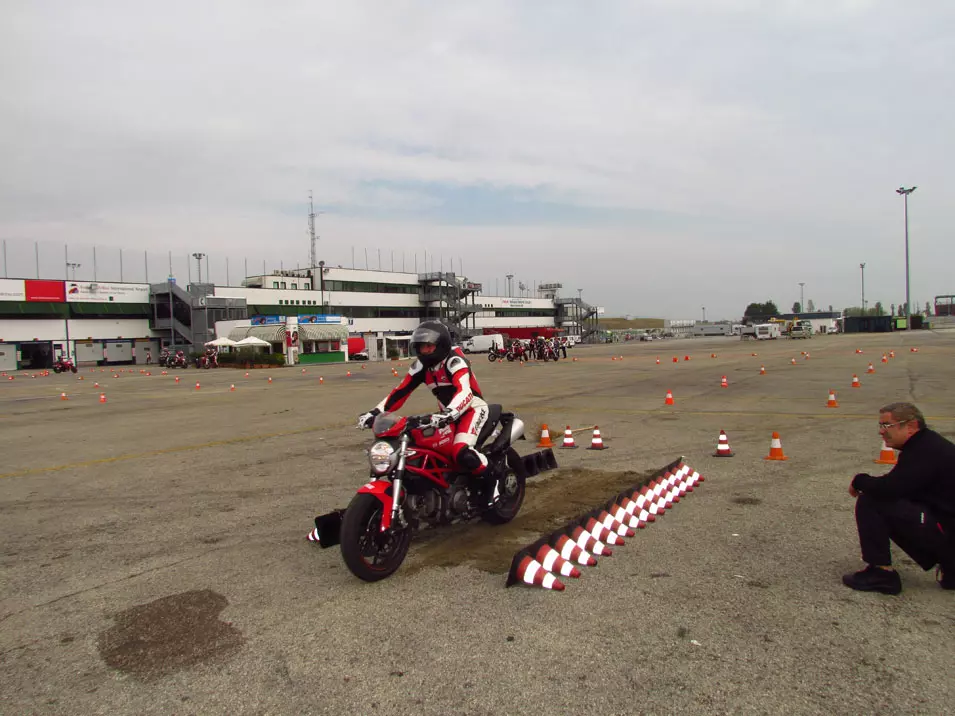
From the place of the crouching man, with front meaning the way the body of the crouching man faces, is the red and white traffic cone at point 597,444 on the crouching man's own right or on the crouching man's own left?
on the crouching man's own right

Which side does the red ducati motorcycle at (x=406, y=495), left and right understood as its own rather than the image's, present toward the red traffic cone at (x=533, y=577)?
left

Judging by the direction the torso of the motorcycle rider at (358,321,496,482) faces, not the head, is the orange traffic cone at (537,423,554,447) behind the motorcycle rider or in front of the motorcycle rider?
behind

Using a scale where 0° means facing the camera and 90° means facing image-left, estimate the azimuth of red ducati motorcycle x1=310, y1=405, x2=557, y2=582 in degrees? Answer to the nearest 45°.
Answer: approximately 45°

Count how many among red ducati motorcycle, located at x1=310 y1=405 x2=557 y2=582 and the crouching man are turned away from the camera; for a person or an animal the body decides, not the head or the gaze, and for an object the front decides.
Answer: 0

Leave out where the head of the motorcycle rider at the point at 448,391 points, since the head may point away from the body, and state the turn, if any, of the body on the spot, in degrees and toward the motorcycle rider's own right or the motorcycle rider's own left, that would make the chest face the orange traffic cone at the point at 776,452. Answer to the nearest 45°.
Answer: approximately 180°

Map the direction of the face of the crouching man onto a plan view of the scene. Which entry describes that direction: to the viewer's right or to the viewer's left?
to the viewer's left

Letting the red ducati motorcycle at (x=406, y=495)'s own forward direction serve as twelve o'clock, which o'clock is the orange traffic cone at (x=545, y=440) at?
The orange traffic cone is roughly at 5 o'clock from the red ducati motorcycle.

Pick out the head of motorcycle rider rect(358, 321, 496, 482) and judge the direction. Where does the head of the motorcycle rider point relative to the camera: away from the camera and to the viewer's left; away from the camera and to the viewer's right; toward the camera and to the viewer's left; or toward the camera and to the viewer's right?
toward the camera and to the viewer's left

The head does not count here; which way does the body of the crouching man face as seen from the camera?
to the viewer's left

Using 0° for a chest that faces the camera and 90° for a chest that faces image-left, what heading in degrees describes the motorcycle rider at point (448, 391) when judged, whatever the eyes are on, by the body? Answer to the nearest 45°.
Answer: approximately 45°
